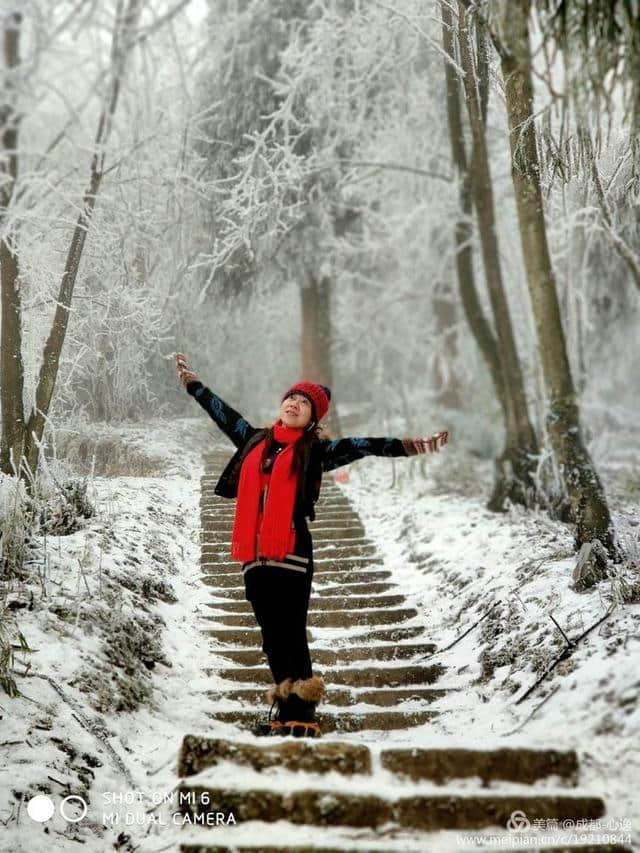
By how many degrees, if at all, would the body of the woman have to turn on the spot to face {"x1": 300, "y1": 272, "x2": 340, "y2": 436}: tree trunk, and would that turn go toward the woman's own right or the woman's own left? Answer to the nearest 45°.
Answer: approximately 135° to the woman's own right

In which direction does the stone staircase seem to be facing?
toward the camera

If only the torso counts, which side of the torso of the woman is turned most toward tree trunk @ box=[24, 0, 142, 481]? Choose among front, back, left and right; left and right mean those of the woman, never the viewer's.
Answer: right

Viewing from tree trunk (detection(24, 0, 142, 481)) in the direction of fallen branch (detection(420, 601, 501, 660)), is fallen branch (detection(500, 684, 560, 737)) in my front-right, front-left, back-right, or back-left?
front-right

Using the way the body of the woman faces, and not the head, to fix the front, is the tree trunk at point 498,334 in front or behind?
behind

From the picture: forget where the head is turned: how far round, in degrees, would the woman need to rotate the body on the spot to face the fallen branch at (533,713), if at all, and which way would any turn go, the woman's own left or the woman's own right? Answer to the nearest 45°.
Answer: approximately 135° to the woman's own left

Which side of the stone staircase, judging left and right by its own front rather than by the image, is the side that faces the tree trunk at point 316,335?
back

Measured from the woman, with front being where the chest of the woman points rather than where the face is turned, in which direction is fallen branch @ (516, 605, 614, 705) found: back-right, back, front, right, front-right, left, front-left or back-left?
back-left

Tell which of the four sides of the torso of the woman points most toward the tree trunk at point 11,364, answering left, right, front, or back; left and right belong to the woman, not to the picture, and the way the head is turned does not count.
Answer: right
